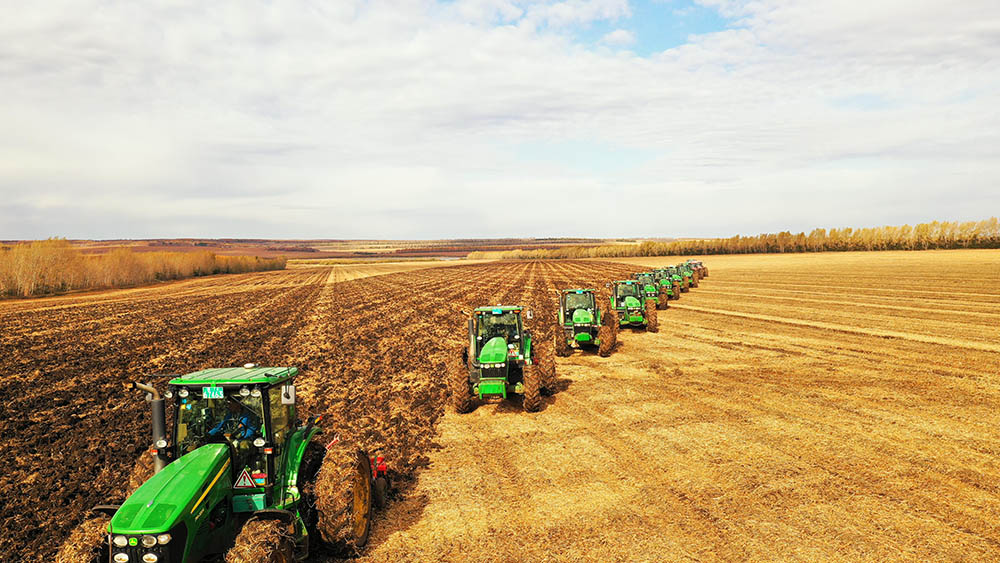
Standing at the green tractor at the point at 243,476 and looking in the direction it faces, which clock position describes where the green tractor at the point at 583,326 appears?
the green tractor at the point at 583,326 is roughly at 6 o'clock from the green tractor at the point at 243,476.

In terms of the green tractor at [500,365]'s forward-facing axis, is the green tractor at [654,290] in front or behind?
behind

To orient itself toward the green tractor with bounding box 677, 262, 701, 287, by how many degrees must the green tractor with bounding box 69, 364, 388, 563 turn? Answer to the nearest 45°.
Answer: approximately 180°

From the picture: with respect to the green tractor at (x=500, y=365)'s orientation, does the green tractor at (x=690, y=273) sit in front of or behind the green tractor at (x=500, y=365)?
behind

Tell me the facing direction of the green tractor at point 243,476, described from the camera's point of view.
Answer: facing the viewer and to the left of the viewer

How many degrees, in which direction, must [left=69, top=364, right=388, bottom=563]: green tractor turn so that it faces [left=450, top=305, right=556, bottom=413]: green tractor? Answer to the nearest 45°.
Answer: approximately 180°

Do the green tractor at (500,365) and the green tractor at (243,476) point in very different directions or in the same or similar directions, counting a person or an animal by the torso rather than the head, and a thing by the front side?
same or similar directions

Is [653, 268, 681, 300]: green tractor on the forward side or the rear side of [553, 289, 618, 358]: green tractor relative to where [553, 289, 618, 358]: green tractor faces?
on the rear side

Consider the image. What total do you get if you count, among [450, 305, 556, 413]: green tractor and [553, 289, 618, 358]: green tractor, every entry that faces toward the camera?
2

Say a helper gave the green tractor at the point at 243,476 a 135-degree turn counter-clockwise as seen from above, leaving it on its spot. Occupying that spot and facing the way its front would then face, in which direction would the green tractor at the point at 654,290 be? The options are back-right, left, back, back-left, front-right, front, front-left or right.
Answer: front-left

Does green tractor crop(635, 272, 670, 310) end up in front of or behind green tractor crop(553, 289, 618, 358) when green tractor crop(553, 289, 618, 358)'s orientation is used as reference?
behind

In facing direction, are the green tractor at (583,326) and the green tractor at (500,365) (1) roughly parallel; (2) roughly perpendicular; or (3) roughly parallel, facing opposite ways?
roughly parallel

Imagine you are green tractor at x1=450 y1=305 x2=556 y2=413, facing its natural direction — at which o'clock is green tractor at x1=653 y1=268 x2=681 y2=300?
green tractor at x1=653 y1=268 x2=681 y2=300 is roughly at 7 o'clock from green tractor at x1=450 y1=305 x2=556 y2=413.

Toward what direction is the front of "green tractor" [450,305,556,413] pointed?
toward the camera

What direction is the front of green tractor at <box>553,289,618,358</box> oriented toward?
toward the camera

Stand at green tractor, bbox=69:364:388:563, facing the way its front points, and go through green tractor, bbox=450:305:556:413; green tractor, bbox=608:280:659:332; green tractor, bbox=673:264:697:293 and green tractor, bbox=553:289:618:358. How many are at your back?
4

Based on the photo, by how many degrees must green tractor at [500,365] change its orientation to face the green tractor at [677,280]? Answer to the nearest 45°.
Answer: approximately 135° to its left

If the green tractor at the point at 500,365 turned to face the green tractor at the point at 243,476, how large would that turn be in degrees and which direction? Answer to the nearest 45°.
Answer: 0° — it already faces it

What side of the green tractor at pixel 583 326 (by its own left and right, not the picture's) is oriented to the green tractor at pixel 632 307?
back
